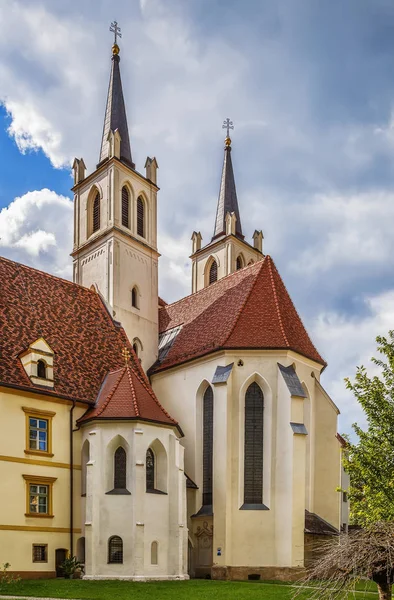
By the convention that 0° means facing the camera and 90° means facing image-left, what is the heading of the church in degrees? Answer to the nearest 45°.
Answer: approximately 135°
